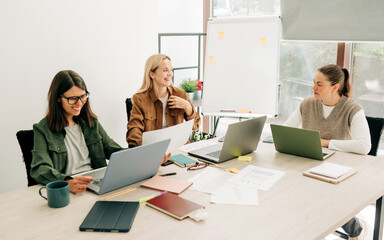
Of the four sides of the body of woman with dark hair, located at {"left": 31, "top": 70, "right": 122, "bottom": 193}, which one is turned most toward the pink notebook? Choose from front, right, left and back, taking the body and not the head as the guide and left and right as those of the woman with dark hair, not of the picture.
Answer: front

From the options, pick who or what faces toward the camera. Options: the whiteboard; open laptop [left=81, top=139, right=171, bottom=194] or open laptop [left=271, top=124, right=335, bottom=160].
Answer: the whiteboard

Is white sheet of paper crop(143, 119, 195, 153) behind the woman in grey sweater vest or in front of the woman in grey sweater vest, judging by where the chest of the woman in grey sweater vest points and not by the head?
in front

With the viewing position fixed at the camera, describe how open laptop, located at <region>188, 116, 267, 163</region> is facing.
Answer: facing away from the viewer and to the left of the viewer

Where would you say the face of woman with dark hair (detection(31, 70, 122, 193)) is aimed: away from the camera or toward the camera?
toward the camera

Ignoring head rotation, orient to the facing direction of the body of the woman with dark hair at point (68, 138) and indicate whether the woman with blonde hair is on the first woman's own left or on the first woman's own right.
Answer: on the first woman's own left

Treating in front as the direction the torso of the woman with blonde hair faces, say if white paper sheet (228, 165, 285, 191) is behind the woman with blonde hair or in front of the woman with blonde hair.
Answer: in front

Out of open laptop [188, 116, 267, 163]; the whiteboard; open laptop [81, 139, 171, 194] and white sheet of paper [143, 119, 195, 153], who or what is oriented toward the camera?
the whiteboard

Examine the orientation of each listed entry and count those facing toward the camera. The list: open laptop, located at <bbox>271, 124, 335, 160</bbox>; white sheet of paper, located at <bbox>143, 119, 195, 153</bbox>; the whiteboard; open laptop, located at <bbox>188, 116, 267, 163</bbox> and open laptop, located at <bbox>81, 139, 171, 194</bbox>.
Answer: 1

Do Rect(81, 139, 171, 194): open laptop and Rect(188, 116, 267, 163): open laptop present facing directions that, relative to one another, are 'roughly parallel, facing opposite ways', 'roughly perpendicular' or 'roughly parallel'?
roughly parallel

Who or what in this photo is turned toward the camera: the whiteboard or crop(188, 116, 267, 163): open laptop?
the whiteboard

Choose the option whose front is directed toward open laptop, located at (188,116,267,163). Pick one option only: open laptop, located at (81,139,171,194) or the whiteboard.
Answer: the whiteboard

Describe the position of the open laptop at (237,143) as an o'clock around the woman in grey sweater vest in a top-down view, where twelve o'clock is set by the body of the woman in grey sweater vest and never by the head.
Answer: The open laptop is roughly at 12 o'clock from the woman in grey sweater vest.

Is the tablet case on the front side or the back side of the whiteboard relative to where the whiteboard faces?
on the front side

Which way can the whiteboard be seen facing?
toward the camera

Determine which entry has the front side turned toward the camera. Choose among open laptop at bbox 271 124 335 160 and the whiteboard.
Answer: the whiteboard

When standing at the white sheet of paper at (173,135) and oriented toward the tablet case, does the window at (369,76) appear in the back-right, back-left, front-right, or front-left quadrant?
back-left
